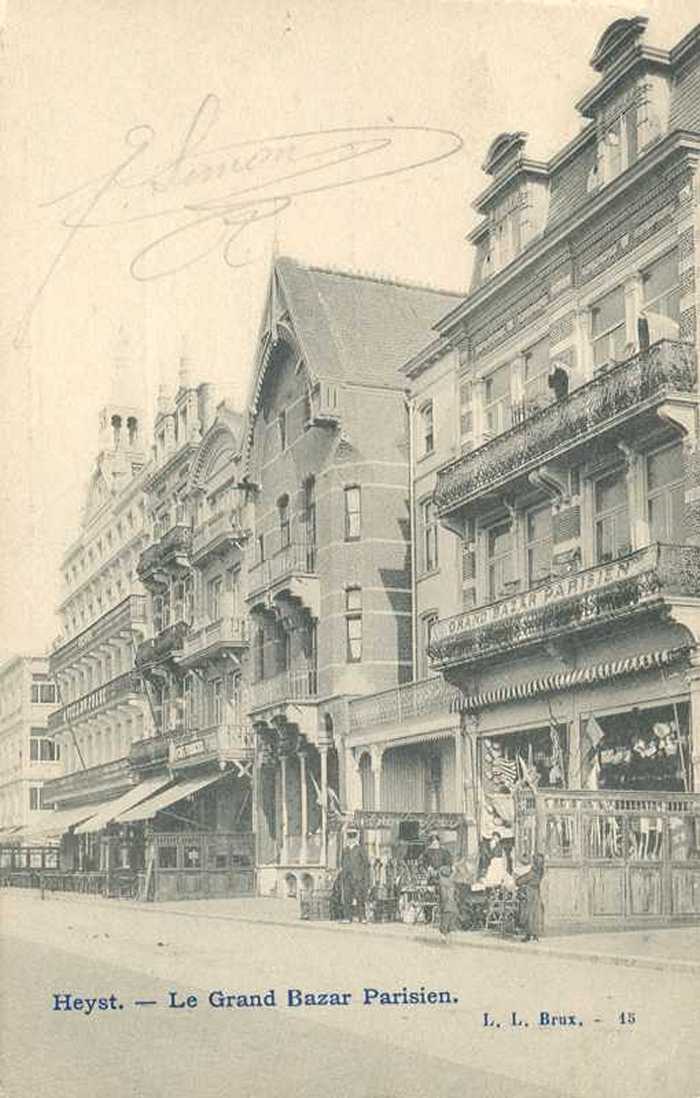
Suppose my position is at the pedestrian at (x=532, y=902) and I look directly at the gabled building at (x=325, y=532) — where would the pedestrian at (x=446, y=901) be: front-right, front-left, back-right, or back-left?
front-left

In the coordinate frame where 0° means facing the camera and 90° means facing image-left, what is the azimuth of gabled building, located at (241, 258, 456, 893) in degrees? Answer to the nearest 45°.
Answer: approximately 45°

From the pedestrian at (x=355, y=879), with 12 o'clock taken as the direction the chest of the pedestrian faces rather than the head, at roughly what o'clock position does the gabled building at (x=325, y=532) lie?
The gabled building is roughly at 6 o'clock from the pedestrian.

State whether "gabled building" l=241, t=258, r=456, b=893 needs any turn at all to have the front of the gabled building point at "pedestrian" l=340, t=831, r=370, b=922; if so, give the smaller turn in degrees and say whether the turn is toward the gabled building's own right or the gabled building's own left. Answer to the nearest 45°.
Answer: approximately 45° to the gabled building's own left

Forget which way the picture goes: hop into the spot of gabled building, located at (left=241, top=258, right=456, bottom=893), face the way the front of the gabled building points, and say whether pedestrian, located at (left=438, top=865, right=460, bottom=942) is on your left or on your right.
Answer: on your left

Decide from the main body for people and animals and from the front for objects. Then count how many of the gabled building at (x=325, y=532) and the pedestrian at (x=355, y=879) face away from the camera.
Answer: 0

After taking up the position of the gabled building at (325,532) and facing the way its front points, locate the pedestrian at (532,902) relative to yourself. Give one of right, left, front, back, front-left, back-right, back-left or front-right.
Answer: front-left

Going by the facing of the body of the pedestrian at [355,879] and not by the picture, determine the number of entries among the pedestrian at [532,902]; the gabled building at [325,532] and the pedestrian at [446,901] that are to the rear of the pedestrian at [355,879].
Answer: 1

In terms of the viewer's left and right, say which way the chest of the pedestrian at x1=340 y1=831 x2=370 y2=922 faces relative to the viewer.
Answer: facing the viewer
